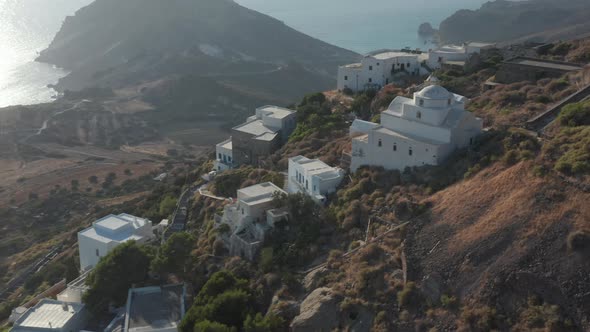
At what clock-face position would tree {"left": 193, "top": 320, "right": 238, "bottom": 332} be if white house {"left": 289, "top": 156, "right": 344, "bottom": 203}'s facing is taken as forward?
The tree is roughly at 11 o'clock from the white house.

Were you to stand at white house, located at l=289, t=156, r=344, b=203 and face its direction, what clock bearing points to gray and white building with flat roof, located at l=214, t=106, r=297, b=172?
The gray and white building with flat roof is roughly at 4 o'clock from the white house.

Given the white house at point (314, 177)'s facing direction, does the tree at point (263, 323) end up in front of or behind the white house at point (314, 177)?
in front

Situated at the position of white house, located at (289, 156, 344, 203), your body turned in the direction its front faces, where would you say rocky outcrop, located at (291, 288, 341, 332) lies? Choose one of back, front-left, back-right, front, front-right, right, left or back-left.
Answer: front-left

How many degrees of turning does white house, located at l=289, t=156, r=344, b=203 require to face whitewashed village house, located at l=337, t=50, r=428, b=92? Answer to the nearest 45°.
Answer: approximately 135° to its right

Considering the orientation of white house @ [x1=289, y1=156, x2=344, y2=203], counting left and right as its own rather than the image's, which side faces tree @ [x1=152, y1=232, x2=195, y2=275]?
front

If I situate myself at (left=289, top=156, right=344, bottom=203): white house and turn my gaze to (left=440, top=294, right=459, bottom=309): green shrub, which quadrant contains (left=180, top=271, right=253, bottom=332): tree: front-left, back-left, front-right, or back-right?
front-right

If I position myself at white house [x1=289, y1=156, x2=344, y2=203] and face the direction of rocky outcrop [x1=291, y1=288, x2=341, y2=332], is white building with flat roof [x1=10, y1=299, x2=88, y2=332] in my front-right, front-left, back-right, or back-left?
front-right

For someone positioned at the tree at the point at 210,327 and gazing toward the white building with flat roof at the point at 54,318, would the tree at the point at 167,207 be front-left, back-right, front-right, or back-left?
front-right

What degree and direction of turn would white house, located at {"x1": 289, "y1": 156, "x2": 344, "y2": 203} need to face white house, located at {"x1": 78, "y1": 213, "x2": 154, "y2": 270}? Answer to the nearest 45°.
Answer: approximately 45° to its right

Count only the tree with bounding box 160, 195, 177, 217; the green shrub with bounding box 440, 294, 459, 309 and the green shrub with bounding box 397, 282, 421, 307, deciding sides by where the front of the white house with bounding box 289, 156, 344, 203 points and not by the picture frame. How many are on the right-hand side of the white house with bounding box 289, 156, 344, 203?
1

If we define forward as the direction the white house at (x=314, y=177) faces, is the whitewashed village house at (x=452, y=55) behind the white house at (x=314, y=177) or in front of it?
behind

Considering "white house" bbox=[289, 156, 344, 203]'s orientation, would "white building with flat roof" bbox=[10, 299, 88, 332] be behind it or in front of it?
in front

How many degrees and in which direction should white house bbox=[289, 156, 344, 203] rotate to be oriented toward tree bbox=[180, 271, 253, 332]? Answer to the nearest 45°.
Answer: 0° — it already faces it

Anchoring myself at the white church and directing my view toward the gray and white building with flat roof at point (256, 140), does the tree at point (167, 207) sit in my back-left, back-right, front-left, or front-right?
front-left

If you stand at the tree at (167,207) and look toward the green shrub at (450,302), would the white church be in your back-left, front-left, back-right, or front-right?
front-left
